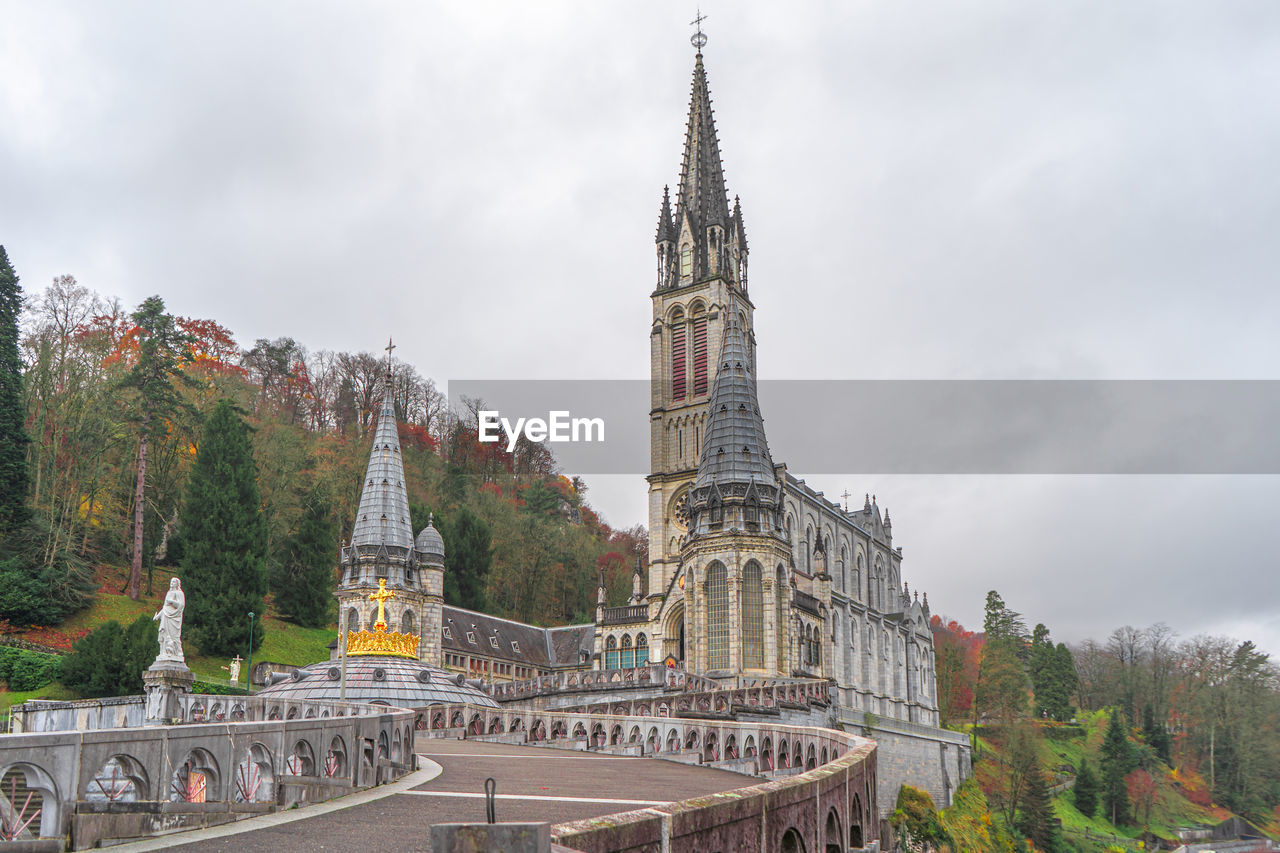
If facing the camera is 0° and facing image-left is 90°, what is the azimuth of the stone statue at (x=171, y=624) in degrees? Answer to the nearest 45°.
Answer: approximately 45°

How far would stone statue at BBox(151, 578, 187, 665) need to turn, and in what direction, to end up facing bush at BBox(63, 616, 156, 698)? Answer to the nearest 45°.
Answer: approximately 135° to its right
